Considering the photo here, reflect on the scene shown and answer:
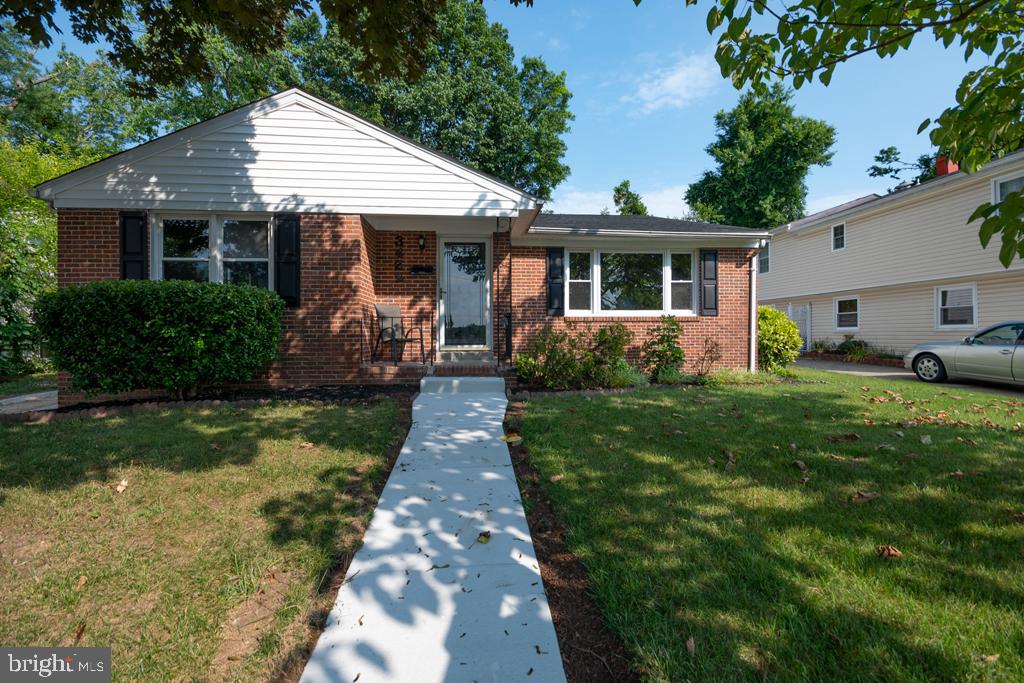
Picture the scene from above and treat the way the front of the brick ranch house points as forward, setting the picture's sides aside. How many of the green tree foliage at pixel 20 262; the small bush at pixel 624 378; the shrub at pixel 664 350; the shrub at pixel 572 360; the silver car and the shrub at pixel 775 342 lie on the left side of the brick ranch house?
5

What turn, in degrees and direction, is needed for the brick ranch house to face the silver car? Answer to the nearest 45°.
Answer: approximately 90° to its left

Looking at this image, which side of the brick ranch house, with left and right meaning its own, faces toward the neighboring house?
left

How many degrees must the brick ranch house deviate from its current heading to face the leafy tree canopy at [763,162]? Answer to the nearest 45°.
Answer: approximately 135° to its left

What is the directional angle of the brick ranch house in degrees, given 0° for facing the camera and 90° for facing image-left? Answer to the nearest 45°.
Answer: approximately 0°

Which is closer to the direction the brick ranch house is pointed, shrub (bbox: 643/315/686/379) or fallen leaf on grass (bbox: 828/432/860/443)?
the fallen leaf on grass

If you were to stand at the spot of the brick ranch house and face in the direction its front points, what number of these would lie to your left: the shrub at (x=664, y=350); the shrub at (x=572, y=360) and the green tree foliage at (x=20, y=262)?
2

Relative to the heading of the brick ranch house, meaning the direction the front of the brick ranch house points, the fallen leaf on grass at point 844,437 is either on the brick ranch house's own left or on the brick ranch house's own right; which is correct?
on the brick ranch house's own left

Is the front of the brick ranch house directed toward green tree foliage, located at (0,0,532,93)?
yes

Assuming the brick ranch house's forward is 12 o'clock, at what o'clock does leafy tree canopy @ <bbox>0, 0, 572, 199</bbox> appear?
The leafy tree canopy is roughly at 6 o'clock from the brick ranch house.

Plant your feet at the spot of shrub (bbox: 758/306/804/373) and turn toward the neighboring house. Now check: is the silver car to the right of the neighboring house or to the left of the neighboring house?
right

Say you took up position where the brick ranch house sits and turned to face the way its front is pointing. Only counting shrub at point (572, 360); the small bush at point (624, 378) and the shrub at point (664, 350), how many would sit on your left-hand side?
3
